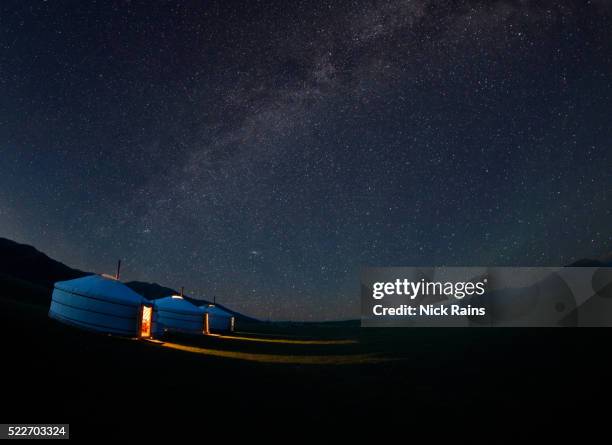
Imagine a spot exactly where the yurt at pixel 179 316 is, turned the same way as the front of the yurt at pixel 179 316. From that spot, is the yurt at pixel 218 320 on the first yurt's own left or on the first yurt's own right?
on the first yurt's own left

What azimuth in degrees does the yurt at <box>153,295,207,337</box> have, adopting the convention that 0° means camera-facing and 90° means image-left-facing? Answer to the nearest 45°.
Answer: approximately 270°

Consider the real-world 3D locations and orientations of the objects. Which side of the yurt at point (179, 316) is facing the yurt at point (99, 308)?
right
